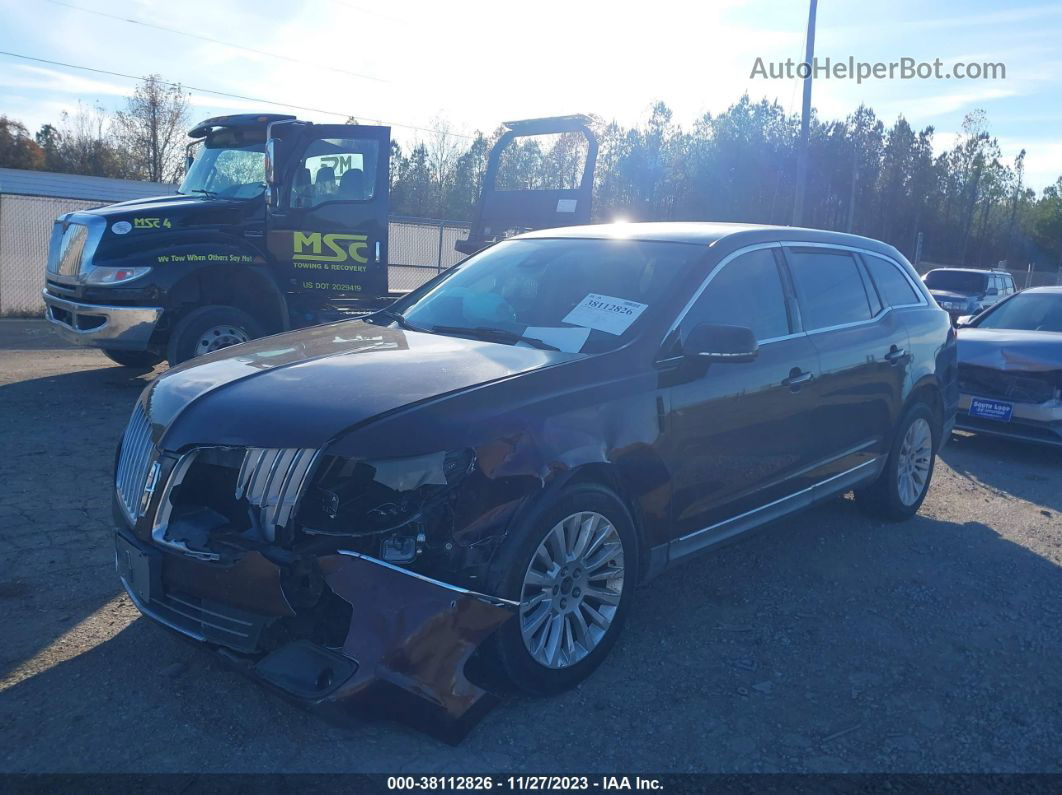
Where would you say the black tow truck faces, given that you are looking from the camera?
facing the viewer and to the left of the viewer

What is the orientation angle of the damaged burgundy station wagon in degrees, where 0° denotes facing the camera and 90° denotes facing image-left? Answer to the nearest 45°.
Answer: approximately 45°

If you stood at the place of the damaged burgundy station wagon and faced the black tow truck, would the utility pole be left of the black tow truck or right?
right

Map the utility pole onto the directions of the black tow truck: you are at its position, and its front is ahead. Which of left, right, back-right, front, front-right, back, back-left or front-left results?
back

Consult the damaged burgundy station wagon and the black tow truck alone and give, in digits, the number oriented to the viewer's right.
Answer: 0

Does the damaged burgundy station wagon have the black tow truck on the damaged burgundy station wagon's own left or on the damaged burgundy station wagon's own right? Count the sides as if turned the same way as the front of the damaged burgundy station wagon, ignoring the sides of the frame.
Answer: on the damaged burgundy station wagon's own right

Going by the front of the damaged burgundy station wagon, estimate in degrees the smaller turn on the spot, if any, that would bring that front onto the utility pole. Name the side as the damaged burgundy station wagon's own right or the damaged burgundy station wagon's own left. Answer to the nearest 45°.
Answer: approximately 135° to the damaged burgundy station wagon's own right

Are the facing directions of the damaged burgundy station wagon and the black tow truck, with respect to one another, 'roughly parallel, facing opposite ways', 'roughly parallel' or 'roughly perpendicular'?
roughly parallel
